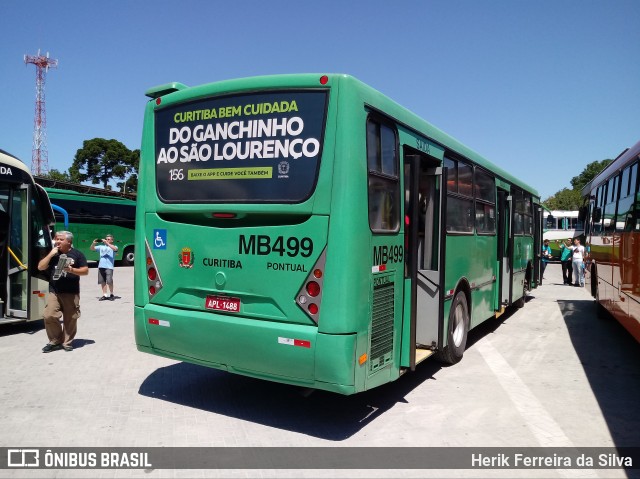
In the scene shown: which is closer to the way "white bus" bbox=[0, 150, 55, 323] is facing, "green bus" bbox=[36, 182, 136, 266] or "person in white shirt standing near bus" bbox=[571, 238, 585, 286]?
the person in white shirt standing near bus

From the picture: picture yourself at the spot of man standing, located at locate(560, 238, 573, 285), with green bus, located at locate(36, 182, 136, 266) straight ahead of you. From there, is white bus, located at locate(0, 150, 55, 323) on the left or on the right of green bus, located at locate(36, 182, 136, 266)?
left

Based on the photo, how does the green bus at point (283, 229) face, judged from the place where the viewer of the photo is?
facing away from the viewer and to the right of the viewer

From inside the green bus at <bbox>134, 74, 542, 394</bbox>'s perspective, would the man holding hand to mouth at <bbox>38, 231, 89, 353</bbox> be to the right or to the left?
on its left

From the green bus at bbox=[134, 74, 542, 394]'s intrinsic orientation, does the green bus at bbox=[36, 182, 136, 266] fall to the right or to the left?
on its left

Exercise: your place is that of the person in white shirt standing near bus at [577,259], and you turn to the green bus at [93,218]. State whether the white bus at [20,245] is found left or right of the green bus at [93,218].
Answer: left

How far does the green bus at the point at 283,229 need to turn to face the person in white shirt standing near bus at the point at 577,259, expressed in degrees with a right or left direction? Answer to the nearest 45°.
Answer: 0° — it already faces them

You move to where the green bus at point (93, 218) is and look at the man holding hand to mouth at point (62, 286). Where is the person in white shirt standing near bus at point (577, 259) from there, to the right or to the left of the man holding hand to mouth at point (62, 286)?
left
